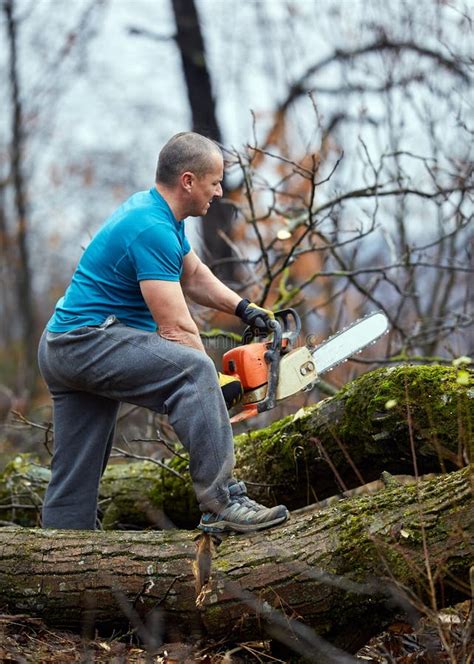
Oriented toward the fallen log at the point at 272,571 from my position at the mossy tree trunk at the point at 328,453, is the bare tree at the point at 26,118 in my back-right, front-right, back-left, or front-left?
back-right

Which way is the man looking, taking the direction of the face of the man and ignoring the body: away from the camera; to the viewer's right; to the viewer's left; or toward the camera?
to the viewer's right

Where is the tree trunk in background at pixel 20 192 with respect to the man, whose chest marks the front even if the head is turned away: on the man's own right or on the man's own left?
on the man's own left

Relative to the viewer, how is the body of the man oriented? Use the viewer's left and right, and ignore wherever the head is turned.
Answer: facing to the right of the viewer

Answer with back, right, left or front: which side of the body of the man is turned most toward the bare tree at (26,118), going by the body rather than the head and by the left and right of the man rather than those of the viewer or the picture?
left
